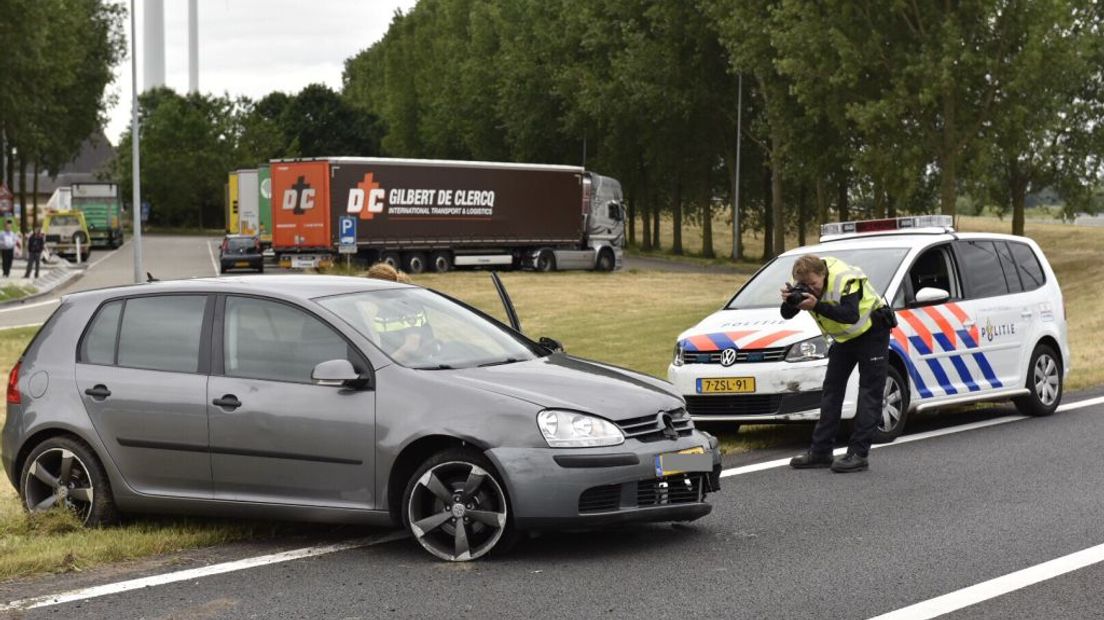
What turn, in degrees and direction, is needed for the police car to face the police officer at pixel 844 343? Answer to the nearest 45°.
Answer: approximately 45° to its left

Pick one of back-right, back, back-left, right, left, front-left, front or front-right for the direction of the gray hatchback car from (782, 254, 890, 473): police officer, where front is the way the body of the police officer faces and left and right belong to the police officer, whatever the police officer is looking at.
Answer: front-left

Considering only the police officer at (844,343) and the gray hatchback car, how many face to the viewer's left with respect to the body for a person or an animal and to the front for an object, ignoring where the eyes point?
1

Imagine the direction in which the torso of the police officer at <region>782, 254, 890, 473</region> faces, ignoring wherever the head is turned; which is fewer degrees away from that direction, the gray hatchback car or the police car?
the gray hatchback car

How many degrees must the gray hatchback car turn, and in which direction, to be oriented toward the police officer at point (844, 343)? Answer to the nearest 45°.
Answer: approximately 90° to its left

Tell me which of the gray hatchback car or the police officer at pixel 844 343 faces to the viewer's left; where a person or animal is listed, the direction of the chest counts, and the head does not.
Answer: the police officer

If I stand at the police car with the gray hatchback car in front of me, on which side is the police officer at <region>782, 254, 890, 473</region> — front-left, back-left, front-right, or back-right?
front-left

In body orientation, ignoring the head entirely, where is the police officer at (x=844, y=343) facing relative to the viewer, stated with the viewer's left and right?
facing to the left of the viewer

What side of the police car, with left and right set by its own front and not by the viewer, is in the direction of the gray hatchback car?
front

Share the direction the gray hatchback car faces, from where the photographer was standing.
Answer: facing the viewer and to the right of the viewer

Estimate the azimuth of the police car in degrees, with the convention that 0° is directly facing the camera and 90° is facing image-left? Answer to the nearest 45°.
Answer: approximately 45°

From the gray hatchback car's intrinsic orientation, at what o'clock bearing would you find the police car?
The police car is roughly at 9 o'clock from the gray hatchback car.
